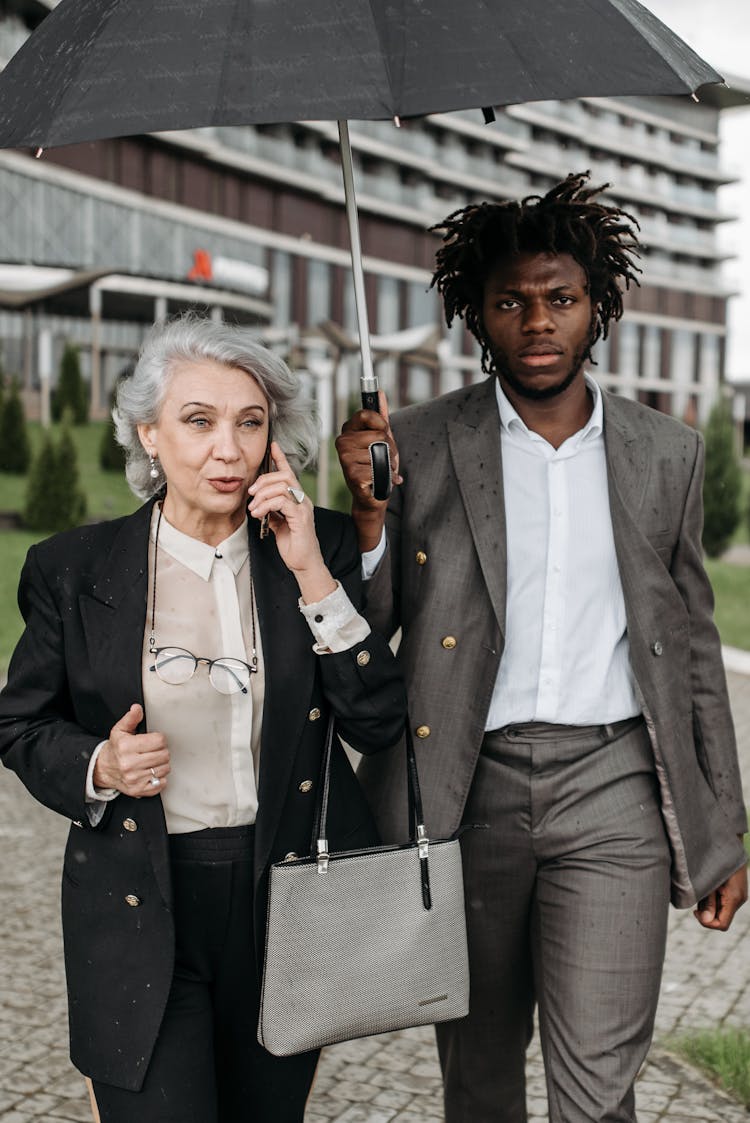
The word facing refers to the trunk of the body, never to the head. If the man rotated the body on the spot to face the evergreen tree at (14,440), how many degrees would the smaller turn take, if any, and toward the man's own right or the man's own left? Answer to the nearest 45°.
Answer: approximately 135° to the man's own right

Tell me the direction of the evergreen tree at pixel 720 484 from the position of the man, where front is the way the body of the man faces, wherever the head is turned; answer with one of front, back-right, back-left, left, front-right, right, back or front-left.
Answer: back

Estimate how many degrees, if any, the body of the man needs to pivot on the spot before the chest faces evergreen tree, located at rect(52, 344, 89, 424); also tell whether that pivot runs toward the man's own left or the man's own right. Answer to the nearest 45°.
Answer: approximately 180°

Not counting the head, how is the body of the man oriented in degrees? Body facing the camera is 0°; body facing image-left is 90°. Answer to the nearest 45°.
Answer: approximately 0°

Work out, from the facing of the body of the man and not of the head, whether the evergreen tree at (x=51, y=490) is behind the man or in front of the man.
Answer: behind
